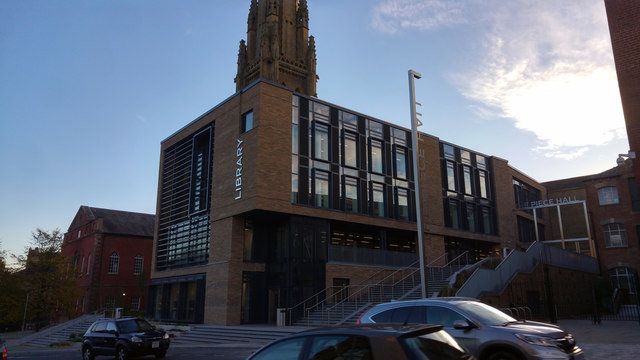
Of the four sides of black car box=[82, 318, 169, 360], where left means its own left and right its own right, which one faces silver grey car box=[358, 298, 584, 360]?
front

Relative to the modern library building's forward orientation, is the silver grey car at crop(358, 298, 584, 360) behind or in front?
in front

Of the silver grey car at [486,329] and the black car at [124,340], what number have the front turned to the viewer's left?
0

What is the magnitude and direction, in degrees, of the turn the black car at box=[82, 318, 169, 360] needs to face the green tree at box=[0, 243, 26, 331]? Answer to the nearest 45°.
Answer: approximately 135° to its left

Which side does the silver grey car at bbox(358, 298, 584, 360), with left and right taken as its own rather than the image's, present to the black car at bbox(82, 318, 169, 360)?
back

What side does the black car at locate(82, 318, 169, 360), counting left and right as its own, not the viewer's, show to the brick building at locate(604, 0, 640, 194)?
front

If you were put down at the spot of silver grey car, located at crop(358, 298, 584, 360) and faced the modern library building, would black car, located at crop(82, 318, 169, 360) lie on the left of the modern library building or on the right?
left

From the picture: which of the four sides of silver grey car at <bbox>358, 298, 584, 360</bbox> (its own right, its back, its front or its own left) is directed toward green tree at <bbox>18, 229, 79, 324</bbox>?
back

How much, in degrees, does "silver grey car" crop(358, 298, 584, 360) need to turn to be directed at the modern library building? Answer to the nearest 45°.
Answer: approximately 180°

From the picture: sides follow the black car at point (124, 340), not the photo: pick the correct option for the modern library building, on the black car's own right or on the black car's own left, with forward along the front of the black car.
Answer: on the black car's own left
